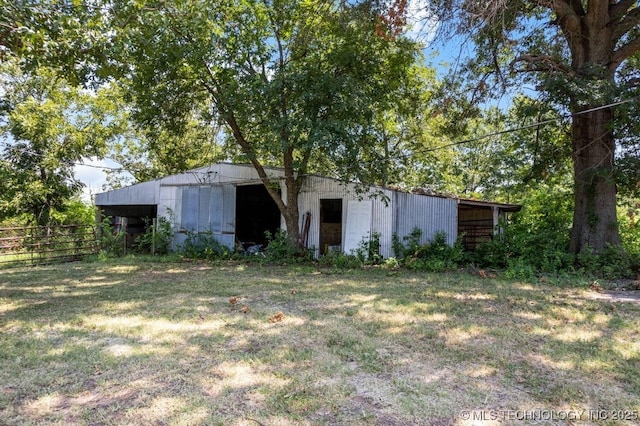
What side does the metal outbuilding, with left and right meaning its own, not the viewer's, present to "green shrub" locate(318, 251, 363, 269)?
front

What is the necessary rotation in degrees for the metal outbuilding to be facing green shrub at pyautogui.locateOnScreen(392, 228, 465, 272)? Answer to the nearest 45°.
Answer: approximately 45° to its left

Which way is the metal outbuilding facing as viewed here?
toward the camera

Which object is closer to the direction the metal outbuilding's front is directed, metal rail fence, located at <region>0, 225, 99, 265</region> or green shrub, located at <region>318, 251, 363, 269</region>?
the green shrub

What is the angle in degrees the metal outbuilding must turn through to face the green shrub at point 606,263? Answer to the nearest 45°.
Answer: approximately 45° to its left

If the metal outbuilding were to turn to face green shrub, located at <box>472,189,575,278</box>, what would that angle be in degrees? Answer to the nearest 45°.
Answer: approximately 45° to its left

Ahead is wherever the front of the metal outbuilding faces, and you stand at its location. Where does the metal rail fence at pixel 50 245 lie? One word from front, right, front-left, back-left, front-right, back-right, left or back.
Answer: right
